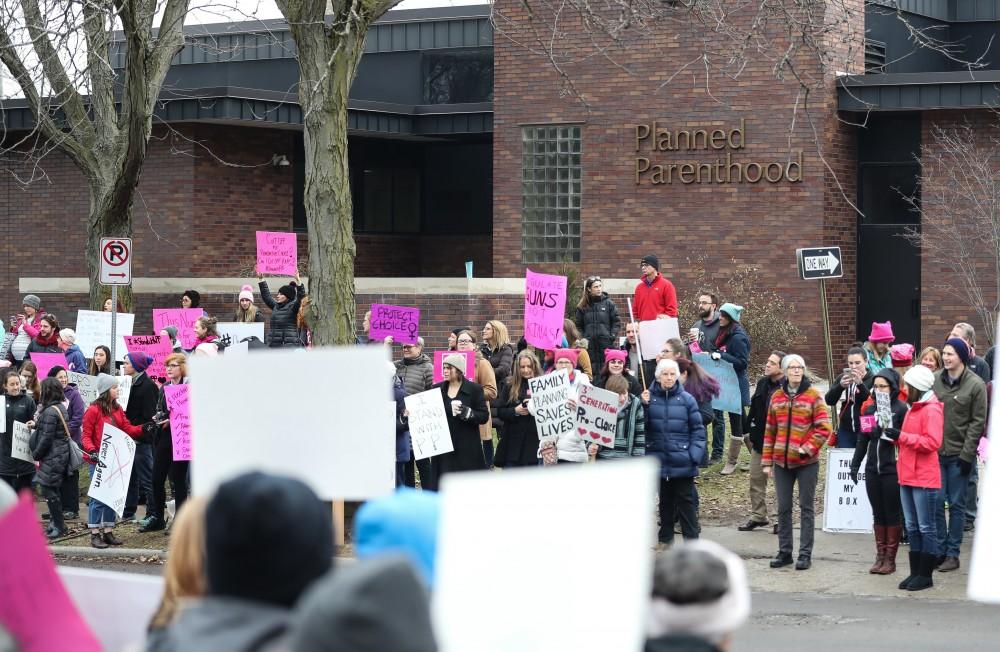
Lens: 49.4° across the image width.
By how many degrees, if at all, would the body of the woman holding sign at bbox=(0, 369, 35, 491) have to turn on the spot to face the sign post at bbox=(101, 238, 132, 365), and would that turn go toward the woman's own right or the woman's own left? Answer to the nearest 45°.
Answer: approximately 135° to the woman's own left

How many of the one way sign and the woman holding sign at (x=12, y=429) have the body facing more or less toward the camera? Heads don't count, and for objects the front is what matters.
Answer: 2

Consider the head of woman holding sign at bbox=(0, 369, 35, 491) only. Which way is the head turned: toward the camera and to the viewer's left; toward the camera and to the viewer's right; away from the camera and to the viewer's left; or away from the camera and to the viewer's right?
toward the camera and to the viewer's right

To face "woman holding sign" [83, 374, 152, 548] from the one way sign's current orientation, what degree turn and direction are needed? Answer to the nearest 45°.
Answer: approximately 45° to its right

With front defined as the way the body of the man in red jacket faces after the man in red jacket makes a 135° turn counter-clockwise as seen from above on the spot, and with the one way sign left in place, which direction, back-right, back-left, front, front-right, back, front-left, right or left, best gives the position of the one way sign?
front-right

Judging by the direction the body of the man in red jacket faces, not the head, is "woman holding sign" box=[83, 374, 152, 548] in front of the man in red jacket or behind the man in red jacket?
in front

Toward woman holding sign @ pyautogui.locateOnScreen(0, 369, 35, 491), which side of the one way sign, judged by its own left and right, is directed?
right

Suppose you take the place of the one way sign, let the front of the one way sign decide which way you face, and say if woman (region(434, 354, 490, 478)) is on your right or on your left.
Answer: on your right

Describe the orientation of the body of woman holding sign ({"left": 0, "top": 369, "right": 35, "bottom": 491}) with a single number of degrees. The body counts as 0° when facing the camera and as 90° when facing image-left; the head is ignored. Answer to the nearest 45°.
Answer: approximately 0°

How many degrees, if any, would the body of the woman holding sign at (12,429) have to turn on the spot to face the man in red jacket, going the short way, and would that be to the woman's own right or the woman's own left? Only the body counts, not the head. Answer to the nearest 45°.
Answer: approximately 90° to the woman's own left
